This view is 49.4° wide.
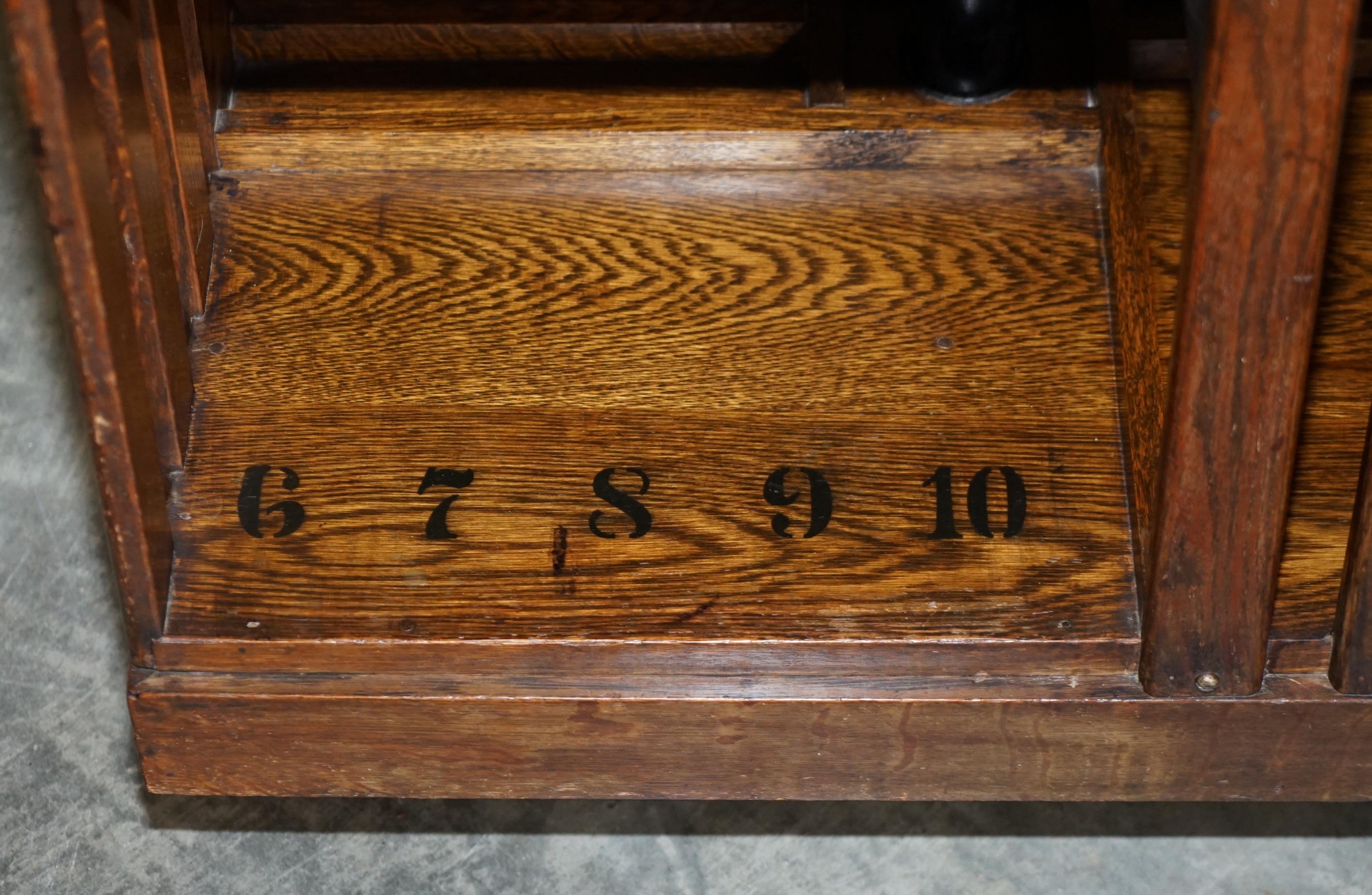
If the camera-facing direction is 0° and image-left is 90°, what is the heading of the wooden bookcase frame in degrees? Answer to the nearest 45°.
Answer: approximately 0°
